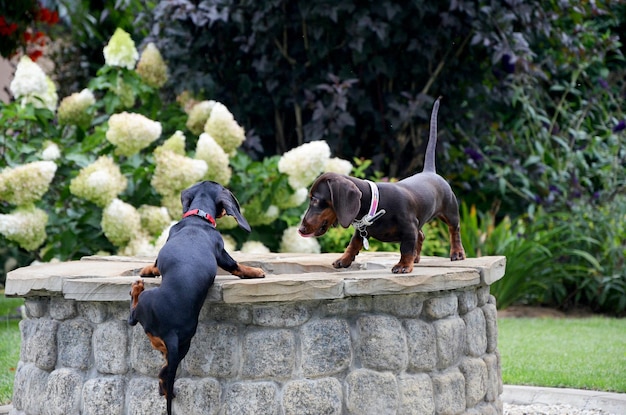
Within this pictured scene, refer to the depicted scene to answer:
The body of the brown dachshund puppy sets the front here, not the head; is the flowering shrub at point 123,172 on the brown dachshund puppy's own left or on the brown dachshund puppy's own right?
on the brown dachshund puppy's own right

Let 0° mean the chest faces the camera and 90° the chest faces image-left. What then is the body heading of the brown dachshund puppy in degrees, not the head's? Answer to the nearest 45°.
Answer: approximately 45°

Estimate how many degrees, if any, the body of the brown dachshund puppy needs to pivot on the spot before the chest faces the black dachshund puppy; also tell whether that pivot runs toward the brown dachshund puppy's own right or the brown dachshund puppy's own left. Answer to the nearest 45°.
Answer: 0° — it already faces it
